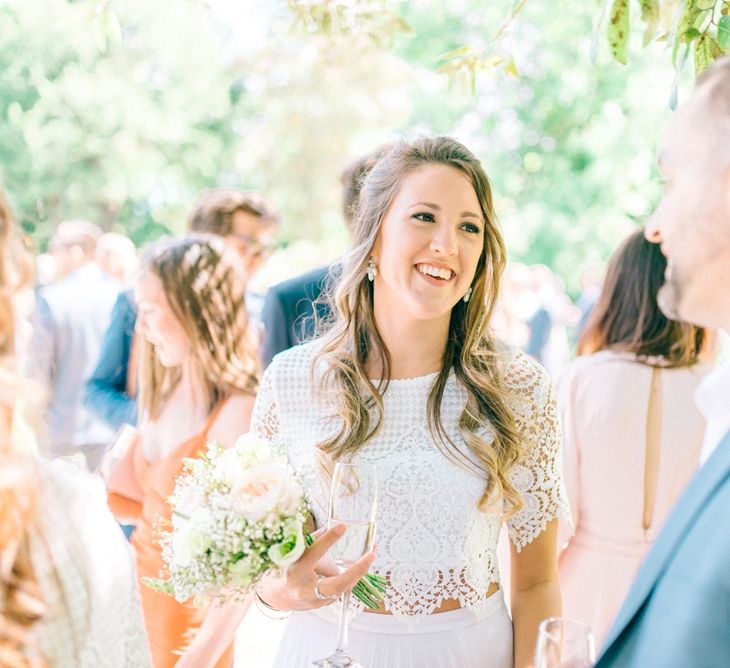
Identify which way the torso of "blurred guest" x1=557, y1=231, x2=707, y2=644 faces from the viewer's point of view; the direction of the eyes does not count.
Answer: away from the camera

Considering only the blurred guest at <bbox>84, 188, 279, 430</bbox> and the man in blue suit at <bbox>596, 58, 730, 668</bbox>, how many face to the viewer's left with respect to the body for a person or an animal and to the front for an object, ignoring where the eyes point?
1

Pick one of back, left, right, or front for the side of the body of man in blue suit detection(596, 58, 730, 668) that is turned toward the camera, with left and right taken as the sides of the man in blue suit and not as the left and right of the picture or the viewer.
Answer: left

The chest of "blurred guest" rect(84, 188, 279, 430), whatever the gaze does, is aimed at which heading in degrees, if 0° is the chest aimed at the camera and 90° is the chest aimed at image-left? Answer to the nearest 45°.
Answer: approximately 315°

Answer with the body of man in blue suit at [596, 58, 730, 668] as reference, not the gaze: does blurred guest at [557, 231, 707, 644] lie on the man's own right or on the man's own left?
on the man's own right

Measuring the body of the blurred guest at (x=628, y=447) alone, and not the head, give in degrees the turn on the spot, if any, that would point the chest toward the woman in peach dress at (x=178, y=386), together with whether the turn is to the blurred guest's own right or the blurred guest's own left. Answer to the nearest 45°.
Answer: approximately 90° to the blurred guest's own left

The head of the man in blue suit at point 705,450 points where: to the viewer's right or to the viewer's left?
to the viewer's left

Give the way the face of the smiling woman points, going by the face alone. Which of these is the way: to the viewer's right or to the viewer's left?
to the viewer's right

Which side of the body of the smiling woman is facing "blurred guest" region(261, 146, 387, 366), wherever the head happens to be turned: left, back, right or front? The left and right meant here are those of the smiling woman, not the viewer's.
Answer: back

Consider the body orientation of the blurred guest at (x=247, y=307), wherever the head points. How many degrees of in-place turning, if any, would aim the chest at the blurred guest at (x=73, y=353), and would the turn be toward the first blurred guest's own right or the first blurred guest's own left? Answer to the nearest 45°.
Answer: approximately 180°

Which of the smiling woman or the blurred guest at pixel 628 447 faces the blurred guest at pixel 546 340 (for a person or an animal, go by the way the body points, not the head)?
the blurred guest at pixel 628 447

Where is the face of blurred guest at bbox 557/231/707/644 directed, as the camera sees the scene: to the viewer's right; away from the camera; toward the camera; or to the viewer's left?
away from the camera

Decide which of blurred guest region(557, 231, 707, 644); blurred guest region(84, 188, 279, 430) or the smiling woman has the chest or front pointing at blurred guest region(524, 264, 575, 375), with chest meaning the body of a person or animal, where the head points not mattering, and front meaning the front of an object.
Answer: blurred guest region(557, 231, 707, 644)
